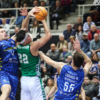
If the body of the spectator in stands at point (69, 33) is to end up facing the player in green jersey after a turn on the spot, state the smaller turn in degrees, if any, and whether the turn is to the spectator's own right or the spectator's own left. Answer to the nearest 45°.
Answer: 0° — they already face them

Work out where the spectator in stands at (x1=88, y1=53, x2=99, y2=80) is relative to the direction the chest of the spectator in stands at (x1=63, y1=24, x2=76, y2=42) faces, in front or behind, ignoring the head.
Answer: in front

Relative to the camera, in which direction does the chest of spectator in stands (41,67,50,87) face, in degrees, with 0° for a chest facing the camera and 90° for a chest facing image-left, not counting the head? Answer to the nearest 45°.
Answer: approximately 0°

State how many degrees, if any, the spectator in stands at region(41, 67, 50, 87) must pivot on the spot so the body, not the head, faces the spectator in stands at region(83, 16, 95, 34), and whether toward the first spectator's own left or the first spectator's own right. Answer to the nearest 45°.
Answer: approximately 135° to the first spectator's own left

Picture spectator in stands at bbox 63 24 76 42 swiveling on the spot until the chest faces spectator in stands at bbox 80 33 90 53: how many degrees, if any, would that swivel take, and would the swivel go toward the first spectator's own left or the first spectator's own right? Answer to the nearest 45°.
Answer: approximately 45° to the first spectator's own left

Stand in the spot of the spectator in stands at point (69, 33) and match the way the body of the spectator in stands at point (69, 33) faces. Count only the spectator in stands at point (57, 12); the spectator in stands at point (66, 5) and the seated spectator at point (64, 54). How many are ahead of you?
1

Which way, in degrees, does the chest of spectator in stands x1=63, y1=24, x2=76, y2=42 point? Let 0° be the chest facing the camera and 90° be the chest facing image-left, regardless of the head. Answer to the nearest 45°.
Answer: approximately 0°

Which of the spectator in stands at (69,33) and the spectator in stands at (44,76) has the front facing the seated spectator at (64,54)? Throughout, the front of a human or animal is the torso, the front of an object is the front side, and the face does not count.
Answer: the spectator in stands at (69,33)

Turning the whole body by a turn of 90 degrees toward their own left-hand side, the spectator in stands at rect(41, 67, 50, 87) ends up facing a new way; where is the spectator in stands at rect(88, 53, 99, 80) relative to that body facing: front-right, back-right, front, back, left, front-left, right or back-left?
front

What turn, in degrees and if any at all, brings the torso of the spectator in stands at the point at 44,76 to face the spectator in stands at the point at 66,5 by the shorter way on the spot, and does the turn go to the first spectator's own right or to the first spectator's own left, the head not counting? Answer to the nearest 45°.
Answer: approximately 180°

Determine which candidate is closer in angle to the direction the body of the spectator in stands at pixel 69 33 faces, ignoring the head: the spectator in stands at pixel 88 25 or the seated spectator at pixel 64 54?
the seated spectator

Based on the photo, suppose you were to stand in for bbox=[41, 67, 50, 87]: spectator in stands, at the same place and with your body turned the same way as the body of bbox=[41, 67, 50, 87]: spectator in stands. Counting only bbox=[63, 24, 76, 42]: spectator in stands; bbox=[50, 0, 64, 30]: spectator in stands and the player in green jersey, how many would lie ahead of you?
1
